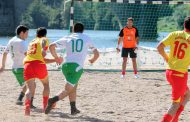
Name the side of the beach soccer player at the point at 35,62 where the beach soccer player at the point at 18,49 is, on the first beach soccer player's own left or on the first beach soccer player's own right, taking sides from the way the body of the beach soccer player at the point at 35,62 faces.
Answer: on the first beach soccer player's own left

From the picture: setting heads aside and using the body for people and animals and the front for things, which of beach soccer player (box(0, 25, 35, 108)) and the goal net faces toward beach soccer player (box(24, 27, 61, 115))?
the goal net

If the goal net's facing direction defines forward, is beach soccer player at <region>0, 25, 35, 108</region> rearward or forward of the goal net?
forward

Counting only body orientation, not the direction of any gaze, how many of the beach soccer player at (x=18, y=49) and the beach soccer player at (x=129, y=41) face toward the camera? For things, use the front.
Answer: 1

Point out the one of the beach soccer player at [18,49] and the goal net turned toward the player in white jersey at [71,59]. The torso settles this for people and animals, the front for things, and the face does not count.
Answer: the goal net

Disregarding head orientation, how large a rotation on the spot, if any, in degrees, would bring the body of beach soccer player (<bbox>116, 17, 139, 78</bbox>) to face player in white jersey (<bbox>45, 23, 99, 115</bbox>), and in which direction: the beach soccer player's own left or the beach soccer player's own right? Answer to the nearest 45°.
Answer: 0° — they already face them

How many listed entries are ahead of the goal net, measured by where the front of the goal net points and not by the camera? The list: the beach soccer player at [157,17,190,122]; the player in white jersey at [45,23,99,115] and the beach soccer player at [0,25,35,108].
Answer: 3

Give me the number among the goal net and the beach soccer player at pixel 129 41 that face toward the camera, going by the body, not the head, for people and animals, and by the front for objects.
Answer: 2

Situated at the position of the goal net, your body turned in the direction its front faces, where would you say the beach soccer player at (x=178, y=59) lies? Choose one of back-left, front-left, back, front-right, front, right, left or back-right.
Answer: front

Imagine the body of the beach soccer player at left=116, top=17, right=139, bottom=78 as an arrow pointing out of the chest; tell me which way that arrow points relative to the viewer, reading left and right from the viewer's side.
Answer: facing the viewer

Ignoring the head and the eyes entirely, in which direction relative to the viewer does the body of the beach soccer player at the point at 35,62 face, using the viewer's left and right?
facing away from the viewer and to the right of the viewer

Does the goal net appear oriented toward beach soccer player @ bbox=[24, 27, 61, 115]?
yes

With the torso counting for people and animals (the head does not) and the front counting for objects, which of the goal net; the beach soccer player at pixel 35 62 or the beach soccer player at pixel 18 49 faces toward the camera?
the goal net

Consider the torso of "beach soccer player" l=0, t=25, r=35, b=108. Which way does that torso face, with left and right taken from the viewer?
facing away from the viewer and to the right of the viewer

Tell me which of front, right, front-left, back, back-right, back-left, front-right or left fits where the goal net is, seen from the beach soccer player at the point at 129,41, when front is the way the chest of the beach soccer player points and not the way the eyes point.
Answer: back
